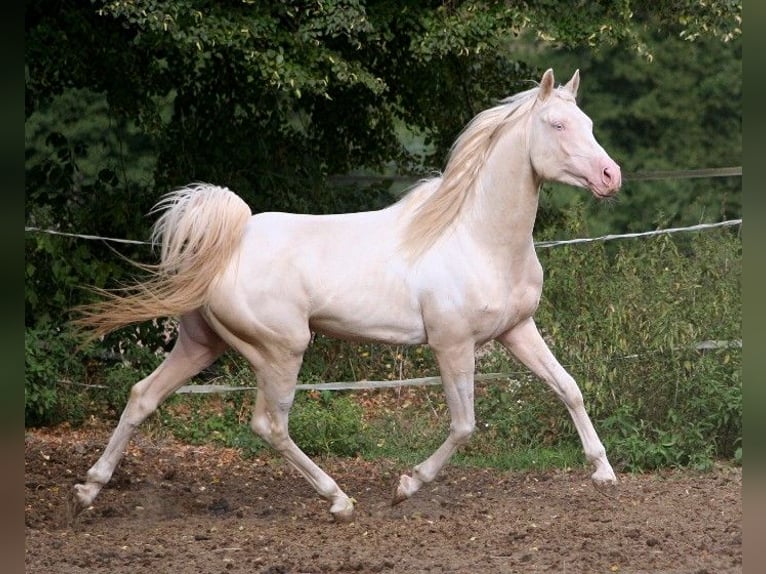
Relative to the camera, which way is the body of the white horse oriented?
to the viewer's right

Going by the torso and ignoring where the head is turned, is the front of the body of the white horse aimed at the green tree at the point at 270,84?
no

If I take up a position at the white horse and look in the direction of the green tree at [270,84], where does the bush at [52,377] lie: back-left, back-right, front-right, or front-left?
front-left

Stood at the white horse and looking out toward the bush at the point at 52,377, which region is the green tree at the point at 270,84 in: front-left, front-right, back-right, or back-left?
front-right

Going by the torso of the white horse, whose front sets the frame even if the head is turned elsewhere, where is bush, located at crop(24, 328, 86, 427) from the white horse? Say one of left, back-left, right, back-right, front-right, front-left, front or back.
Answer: back-left
